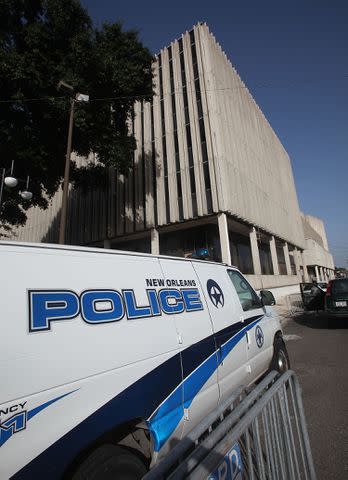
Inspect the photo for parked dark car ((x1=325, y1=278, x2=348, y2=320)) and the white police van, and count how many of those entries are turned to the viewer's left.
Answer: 0

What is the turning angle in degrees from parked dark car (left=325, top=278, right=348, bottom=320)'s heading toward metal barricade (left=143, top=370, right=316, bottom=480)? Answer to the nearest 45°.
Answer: approximately 180°

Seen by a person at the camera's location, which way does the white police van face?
facing away from the viewer and to the right of the viewer

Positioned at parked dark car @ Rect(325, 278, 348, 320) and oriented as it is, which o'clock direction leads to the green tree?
The green tree is roughly at 8 o'clock from the parked dark car.

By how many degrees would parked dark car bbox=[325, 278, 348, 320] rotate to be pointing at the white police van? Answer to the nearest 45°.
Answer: approximately 180°

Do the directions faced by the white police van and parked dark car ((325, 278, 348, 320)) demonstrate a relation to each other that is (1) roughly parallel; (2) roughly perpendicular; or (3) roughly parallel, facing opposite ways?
roughly parallel

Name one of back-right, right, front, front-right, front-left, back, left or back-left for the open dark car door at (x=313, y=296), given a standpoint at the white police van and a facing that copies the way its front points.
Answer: front

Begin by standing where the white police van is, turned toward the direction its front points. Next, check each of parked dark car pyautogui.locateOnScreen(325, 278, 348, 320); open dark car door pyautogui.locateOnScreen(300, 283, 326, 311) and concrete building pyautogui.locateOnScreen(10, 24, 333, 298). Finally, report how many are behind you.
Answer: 0

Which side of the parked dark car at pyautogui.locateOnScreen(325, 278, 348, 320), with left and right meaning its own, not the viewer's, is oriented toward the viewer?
back
